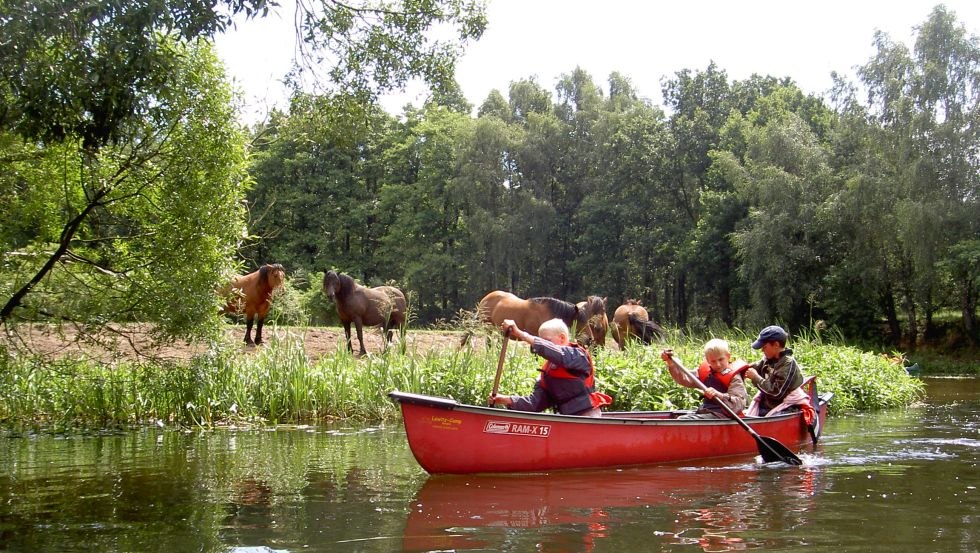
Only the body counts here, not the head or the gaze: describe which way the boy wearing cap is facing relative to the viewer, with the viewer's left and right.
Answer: facing to the left of the viewer

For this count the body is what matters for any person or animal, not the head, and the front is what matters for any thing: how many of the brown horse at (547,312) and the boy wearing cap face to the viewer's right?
1

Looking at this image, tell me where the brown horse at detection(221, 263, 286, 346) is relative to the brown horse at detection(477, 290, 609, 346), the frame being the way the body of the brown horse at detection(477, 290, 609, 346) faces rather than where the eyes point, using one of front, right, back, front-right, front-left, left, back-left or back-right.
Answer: back

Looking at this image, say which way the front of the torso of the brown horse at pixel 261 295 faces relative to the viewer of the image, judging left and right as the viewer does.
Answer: facing the viewer and to the right of the viewer

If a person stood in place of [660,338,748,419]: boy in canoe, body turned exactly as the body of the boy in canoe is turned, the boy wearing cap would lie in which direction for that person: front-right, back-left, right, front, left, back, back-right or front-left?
back

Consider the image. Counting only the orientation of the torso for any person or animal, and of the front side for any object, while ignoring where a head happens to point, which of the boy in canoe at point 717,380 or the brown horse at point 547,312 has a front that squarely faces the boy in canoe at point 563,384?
the boy in canoe at point 717,380

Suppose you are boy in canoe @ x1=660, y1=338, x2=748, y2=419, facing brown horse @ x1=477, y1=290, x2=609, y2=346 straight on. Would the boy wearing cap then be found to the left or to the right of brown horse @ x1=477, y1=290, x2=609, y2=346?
right

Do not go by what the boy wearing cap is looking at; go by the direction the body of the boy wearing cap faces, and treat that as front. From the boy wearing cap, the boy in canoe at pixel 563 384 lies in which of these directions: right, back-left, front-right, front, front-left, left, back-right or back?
front-left

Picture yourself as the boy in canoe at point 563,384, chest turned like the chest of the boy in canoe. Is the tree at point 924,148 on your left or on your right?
on your right

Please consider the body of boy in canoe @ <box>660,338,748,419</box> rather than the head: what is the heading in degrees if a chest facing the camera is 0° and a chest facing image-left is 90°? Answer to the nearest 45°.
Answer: approximately 45°

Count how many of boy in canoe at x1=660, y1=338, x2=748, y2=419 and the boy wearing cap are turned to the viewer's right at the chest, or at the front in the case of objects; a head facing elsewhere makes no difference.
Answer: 0

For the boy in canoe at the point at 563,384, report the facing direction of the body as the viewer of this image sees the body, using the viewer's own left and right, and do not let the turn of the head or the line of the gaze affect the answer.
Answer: facing to the left of the viewer

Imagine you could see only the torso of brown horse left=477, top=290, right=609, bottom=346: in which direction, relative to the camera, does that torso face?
to the viewer's right

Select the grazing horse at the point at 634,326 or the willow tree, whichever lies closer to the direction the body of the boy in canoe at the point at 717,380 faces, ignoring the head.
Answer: the willow tree
